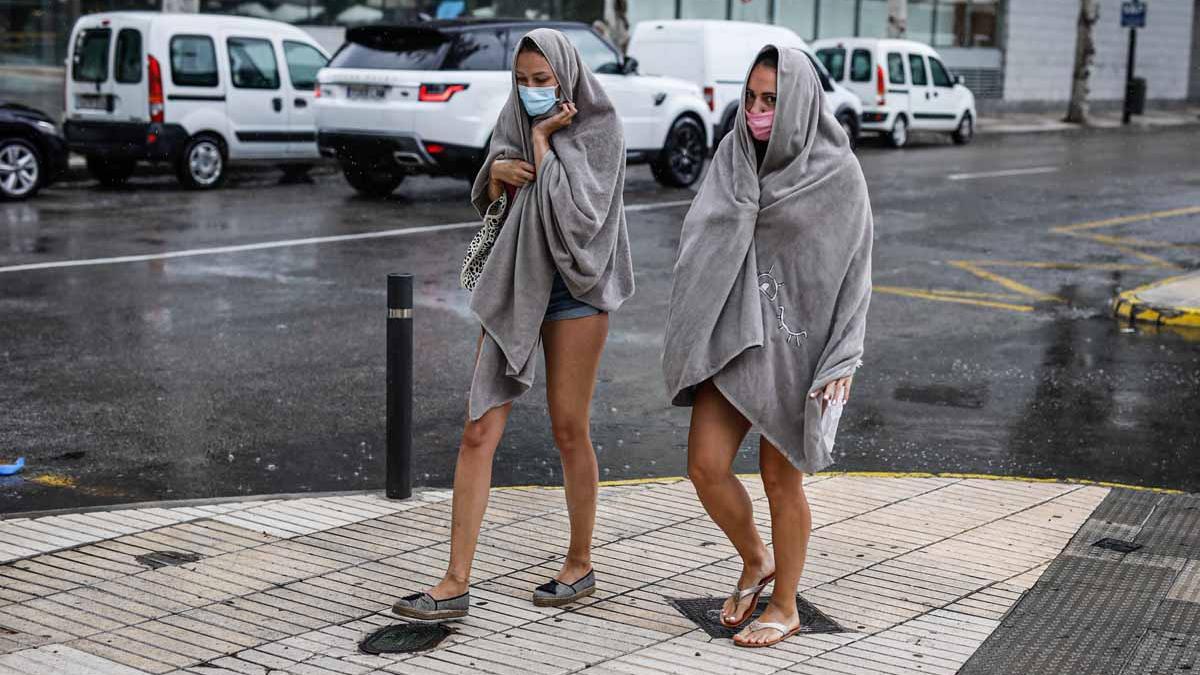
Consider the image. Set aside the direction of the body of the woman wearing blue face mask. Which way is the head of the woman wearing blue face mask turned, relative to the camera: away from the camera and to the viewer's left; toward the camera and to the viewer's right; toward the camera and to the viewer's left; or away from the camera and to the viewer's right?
toward the camera and to the viewer's left

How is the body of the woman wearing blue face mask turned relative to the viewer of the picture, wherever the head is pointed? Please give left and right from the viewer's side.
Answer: facing the viewer and to the left of the viewer

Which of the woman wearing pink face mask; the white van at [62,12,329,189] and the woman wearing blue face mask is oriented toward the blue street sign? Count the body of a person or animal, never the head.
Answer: the white van

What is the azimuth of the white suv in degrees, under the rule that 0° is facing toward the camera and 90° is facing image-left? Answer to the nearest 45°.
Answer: approximately 225°

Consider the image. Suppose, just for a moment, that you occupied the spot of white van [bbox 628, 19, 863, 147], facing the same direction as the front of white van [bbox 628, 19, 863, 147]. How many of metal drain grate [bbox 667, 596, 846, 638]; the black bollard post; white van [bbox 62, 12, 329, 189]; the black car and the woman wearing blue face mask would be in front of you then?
0

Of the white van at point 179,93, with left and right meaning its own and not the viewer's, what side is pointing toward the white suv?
right

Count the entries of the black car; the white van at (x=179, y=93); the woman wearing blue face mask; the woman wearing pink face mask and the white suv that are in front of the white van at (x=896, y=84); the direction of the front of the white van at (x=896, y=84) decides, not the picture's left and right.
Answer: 0

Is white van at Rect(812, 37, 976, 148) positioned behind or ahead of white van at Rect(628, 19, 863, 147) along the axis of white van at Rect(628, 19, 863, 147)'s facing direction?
ahead

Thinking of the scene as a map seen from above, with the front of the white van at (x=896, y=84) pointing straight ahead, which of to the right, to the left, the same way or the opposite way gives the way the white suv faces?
the same way

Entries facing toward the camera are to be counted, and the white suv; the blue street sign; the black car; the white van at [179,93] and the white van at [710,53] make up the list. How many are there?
1

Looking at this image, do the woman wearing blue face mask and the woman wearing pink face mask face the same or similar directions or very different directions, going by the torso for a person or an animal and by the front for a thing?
same or similar directions

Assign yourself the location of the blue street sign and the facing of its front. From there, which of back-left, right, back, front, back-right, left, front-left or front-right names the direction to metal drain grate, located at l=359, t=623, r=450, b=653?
front

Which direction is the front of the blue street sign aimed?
toward the camera

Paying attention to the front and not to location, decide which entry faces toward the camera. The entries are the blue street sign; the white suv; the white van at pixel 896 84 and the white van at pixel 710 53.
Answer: the blue street sign

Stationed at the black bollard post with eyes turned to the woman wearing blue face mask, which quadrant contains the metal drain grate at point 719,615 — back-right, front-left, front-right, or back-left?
front-left

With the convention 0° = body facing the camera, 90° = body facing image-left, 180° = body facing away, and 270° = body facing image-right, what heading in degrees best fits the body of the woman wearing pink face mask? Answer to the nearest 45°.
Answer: approximately 45°
